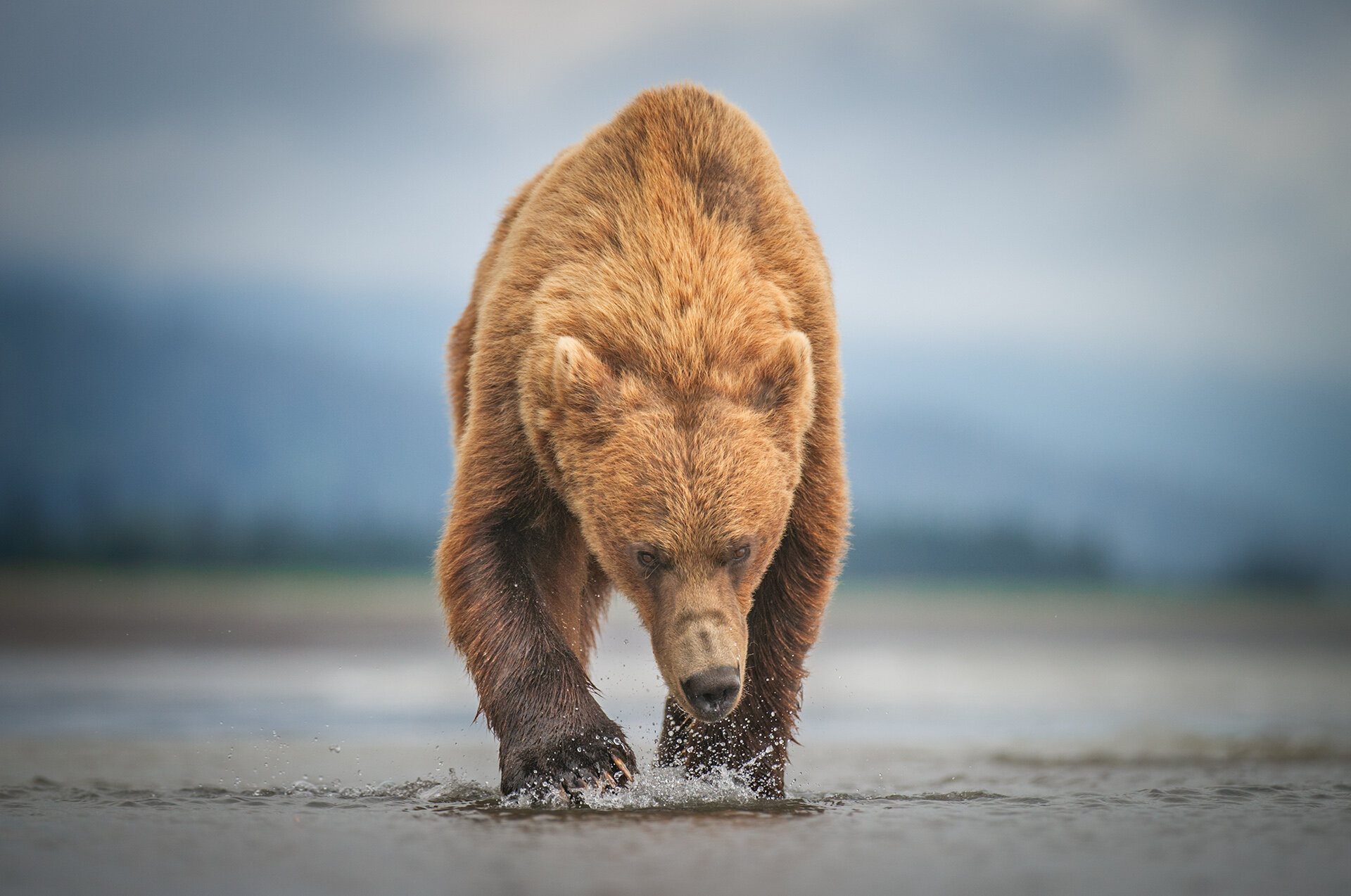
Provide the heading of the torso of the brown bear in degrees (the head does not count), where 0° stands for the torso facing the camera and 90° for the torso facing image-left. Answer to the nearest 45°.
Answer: approximately 0°
